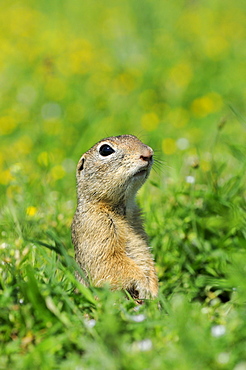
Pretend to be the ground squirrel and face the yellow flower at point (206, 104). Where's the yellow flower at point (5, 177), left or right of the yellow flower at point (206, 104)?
left

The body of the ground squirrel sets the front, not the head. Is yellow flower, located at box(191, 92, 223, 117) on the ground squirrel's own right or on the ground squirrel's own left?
on the ground squirrel's own left

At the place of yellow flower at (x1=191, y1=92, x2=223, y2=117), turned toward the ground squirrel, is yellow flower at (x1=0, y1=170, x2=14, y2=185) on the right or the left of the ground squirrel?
right
